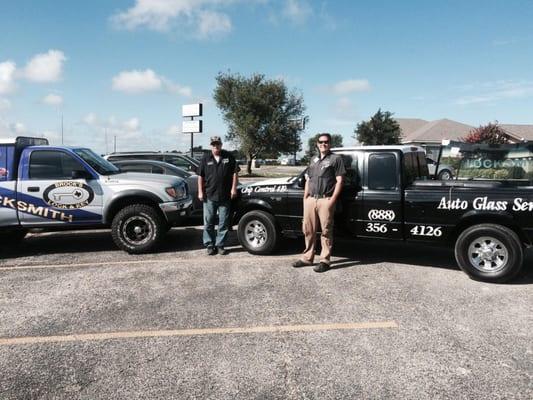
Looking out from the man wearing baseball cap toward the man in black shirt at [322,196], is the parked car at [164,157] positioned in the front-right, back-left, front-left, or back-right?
back-left

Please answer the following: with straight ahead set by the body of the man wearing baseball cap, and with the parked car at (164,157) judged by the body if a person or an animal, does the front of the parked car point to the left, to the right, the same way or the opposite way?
to the left

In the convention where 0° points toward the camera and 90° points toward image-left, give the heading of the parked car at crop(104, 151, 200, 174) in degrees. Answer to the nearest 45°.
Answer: approximately 270°

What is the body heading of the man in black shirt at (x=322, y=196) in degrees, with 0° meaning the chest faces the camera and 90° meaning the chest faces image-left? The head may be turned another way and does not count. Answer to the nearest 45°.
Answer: approximately 45°

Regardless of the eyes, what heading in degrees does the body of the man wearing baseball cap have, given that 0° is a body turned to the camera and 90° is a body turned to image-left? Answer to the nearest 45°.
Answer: approximately 0°

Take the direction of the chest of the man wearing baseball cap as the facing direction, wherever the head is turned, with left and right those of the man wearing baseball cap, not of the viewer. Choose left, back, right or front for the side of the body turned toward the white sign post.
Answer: back

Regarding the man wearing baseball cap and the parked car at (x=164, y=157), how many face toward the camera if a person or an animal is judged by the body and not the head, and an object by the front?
1
